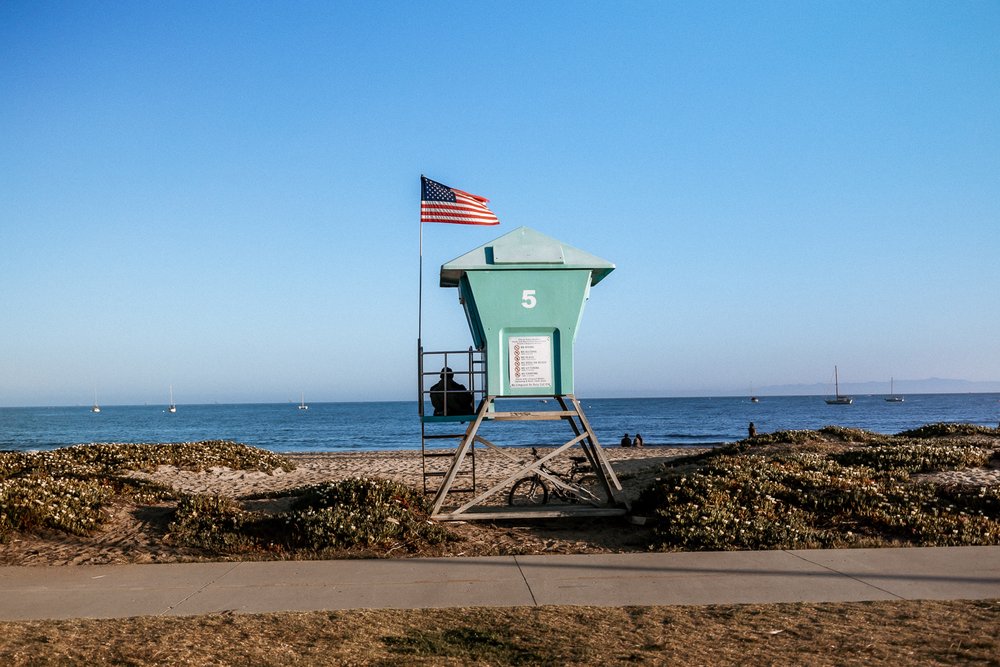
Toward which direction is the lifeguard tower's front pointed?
away from the camera
